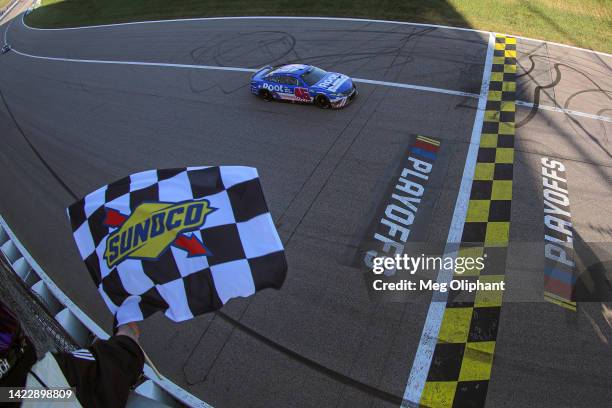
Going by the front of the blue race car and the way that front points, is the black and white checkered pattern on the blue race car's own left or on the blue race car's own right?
on the blue race car's own right

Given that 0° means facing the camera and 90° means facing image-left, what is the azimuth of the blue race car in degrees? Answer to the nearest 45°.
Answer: approximately 315°

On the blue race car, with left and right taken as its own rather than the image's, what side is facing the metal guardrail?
right
